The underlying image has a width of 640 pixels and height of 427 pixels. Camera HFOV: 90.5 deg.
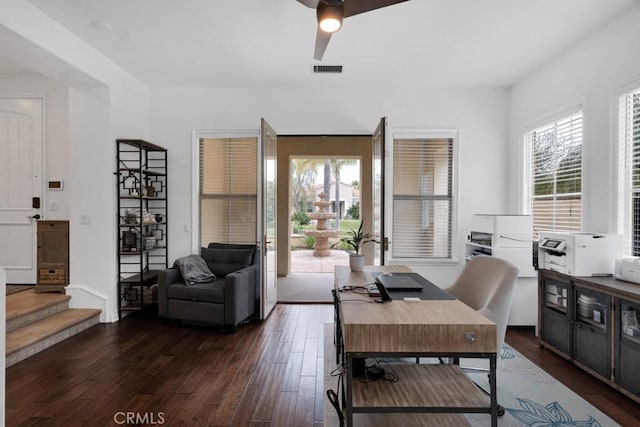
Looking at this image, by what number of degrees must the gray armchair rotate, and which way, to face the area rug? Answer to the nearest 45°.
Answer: approximately 90° to its left

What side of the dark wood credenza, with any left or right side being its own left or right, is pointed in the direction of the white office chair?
front

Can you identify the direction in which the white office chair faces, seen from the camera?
facing the viewer and to the left of the viewer

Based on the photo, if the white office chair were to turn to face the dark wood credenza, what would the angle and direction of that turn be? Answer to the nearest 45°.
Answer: approximately 180°

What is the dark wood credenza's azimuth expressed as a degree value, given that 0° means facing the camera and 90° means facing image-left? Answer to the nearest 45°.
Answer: approximately 45°

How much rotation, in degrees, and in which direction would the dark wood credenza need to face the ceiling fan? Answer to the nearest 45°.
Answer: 0° — it already faces it

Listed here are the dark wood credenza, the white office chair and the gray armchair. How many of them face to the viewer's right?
0

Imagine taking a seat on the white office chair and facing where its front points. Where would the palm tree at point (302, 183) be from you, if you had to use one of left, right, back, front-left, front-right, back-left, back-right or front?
right

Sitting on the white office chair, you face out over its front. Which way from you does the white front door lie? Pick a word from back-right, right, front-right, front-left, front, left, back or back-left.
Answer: front-right

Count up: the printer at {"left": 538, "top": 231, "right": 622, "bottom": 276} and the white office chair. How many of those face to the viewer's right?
0

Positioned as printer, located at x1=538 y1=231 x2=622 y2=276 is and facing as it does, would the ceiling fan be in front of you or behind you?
in front

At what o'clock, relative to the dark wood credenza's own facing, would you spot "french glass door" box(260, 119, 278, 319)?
The french glass door is roughly at 1 o'clock from the dark wood credenza.

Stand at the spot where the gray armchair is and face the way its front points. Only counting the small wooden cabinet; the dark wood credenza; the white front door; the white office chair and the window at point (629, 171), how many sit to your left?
3
